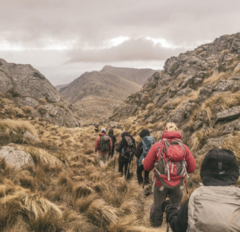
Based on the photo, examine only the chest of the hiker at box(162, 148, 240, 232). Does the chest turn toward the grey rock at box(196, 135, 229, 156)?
yes

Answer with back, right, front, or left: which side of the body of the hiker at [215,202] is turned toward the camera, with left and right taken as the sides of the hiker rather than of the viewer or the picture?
back

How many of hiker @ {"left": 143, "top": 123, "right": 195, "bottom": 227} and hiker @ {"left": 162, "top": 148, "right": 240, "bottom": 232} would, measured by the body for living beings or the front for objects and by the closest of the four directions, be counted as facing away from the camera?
2

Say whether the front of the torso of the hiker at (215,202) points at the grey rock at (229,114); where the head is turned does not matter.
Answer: yes

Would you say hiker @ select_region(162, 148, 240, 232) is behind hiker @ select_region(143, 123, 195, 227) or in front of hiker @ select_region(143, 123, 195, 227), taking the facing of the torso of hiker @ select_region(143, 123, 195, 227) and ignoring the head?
behind

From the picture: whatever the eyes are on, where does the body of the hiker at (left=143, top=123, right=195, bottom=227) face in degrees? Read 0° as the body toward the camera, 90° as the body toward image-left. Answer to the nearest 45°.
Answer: approximately 180°

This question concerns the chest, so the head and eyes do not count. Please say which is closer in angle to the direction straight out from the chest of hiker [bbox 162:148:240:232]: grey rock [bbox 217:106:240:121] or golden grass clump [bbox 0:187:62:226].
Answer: the grey rock

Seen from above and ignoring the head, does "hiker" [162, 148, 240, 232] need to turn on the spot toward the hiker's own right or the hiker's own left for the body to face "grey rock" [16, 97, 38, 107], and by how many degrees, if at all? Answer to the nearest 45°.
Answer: approximately 45° to the hiker's own left

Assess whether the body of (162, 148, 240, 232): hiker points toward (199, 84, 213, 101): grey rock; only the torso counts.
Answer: yes

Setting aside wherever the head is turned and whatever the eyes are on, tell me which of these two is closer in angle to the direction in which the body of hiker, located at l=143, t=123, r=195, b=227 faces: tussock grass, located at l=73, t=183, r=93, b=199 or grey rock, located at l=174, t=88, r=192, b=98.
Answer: the grey rock
